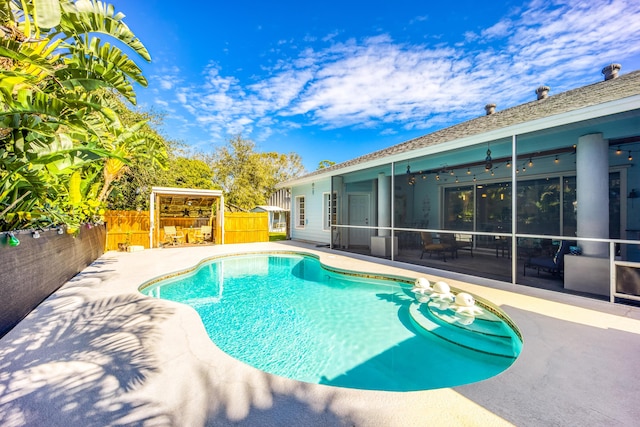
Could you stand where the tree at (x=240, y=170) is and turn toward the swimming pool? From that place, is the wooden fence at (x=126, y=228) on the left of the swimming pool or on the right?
right

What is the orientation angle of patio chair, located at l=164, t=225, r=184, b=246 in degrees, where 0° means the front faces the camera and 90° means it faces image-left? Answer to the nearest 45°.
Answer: approximately 315°

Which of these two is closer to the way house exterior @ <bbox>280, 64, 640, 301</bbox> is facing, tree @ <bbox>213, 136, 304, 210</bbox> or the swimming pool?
the swimming pool

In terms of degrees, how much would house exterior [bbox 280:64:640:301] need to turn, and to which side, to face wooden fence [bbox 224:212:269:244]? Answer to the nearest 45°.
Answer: approximately 45° to its right

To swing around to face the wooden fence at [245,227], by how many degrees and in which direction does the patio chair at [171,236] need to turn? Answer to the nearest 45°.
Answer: approximately 45° to its left

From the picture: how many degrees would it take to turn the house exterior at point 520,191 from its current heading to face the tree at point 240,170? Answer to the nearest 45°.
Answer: approximately 45° to its right
